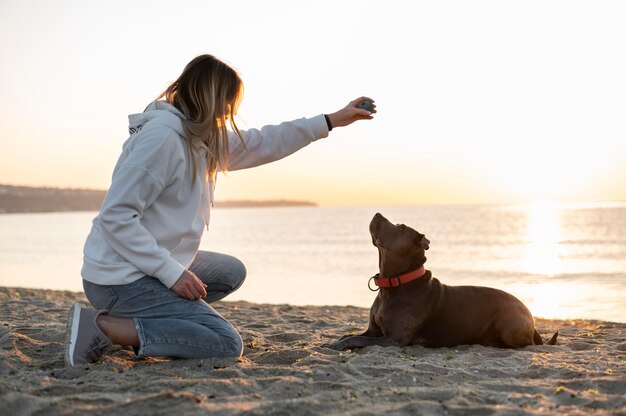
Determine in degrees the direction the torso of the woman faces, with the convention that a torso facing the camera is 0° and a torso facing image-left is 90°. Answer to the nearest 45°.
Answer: approximately 270°

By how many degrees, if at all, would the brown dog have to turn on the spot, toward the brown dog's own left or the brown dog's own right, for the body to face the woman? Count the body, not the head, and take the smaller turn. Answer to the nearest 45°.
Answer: approximately 45° to the brown dog's own left

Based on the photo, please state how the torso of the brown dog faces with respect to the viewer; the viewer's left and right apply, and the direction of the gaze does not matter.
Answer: facing to the left of the viewer

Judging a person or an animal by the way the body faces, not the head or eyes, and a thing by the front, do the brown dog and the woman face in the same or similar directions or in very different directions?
very different directions

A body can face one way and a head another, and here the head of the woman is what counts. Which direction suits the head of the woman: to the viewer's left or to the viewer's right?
to the viewer's right

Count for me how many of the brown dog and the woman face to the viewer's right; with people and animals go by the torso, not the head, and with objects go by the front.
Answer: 1
